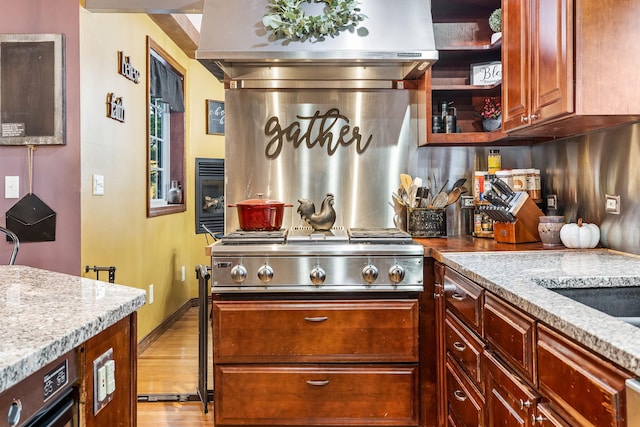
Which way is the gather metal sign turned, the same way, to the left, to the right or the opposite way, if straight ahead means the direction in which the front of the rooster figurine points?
to the right

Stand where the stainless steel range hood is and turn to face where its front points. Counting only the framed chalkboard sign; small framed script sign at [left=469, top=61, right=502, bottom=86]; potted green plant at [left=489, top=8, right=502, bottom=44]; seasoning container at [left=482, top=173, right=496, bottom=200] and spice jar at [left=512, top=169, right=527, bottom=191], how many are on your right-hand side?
1

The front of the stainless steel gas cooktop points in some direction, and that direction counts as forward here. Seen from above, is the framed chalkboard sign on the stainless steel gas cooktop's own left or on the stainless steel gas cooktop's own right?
on the stainless steel gas cooktop's own right

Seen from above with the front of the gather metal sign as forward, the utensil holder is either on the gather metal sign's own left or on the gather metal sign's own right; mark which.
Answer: on the gather metal sign's own left

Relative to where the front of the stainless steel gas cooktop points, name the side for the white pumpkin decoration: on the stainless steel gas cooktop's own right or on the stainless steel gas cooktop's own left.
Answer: on the stainless steel gas cooktop's own left

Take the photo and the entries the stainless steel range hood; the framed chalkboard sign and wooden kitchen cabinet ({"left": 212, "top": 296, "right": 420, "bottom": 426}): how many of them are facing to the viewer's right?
0

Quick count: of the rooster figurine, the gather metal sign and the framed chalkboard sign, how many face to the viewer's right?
1

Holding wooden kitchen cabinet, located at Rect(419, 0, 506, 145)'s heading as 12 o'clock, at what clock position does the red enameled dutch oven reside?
The red enameled dutch oven is roughly at 2 o'clock from the wooden kitchen cabinet.

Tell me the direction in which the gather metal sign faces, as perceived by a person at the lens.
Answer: facing the viewer

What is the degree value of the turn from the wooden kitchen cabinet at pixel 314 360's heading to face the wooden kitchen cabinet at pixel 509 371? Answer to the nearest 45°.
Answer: approximately 45° to its left

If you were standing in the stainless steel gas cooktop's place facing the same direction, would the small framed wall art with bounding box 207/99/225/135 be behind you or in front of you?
behind

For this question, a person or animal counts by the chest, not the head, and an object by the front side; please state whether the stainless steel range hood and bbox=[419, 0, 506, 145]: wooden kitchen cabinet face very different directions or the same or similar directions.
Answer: same or similar directions

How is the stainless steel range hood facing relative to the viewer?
toward the camera

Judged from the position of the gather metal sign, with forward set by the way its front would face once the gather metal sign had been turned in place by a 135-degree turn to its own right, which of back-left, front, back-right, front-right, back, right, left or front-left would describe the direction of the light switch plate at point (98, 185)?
front-left
